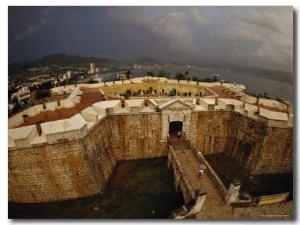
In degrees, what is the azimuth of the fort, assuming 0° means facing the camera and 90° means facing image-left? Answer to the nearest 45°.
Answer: approximately 0°
